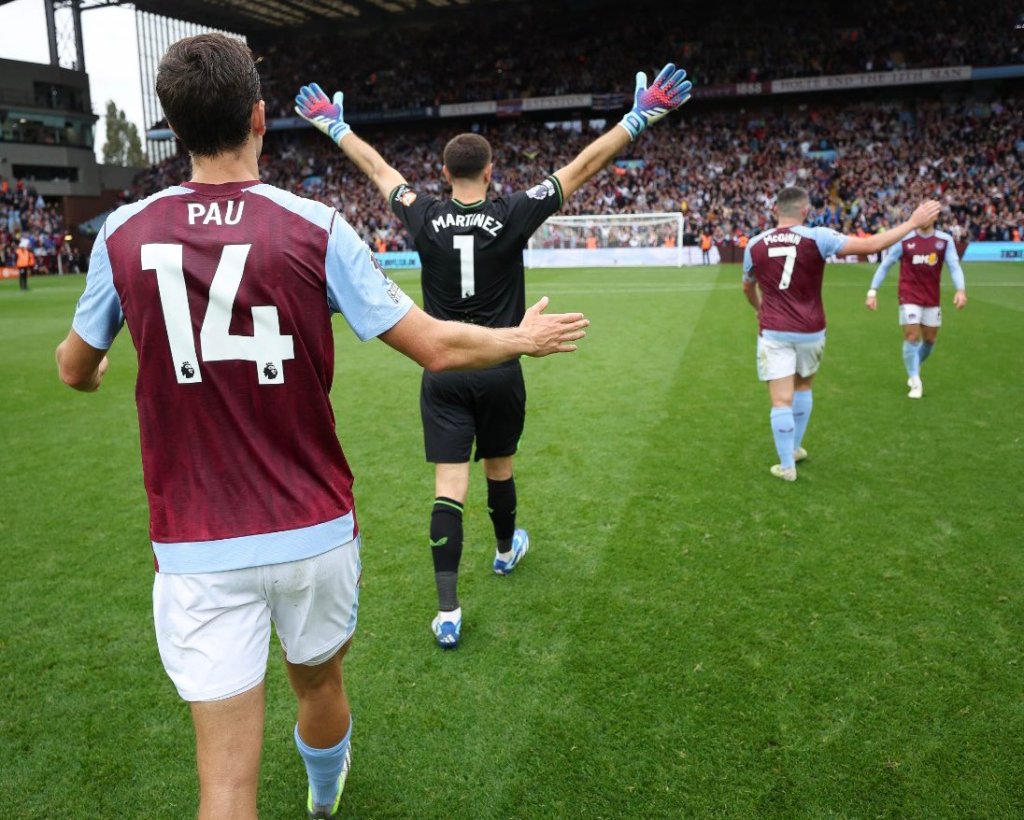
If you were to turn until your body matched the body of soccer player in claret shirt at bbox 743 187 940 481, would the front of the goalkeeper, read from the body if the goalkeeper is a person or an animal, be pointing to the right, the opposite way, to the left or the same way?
the same way

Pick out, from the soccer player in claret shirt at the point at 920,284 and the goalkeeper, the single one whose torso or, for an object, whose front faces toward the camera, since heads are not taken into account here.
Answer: the soccer player in claret shirt

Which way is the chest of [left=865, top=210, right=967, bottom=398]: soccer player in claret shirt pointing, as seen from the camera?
toward the camera

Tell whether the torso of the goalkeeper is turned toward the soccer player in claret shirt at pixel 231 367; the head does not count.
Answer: no

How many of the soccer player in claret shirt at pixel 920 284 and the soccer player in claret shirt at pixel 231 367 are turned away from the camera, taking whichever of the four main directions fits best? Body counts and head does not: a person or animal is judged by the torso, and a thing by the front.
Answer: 1

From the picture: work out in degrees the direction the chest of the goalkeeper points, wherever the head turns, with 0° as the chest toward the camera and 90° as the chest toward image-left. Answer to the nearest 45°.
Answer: approximately 180°

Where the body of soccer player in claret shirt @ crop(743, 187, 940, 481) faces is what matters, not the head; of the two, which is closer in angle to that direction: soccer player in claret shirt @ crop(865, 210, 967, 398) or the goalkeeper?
the soccer player in claret shirt

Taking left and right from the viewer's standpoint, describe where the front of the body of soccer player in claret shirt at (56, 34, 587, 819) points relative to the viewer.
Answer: facing away from the viewer

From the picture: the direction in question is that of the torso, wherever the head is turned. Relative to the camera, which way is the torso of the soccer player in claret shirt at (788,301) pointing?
away from the camera

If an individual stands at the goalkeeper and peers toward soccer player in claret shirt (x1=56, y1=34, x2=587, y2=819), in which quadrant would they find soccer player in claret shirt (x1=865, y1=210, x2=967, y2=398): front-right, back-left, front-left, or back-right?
back-left

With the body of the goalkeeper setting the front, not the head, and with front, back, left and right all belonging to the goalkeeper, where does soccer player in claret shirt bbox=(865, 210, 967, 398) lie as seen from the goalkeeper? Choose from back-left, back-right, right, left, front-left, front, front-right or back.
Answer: front-right

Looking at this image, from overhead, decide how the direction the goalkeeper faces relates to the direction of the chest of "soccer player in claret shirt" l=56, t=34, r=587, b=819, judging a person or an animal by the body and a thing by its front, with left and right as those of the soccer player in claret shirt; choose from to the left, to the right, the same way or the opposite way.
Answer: the same way

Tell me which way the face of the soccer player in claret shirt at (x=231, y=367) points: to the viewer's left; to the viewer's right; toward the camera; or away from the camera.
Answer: away from the camera

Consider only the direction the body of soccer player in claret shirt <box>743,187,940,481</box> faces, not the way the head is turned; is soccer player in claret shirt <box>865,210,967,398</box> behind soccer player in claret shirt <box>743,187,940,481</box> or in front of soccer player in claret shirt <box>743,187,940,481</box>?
in front

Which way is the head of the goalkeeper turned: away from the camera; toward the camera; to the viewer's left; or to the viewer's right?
away from the camera

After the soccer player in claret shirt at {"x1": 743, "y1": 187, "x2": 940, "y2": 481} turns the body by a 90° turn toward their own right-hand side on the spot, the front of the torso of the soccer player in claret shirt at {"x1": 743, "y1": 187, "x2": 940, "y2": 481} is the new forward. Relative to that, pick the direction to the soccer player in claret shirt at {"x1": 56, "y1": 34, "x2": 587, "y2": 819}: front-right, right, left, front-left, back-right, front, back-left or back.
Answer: right

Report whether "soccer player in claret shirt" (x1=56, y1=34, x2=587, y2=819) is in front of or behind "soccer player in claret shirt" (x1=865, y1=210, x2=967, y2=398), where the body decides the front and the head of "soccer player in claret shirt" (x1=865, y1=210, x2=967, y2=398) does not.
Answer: in front
